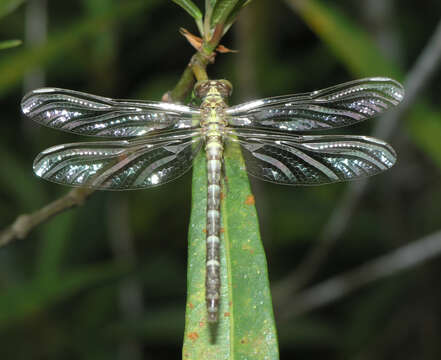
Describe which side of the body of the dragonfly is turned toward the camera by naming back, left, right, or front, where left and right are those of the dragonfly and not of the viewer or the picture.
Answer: back

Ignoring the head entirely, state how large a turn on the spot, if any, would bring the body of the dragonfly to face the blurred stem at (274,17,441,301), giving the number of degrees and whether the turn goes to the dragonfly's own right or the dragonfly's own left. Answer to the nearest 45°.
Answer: approximately 45° to the dragonfly's own right
